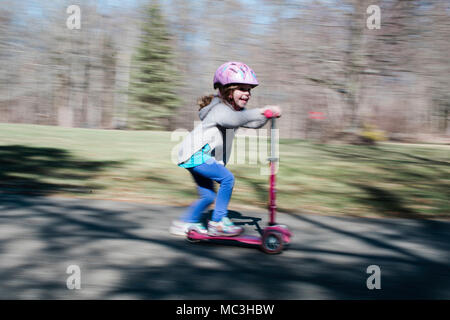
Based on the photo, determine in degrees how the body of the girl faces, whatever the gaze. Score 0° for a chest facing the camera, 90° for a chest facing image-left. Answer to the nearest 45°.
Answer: approximately 270°

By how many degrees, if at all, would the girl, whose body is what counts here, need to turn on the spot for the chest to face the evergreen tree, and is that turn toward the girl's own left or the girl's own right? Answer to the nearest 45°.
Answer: approximately 90° to the girl's own left
